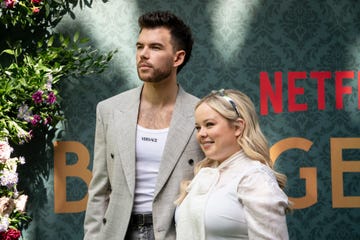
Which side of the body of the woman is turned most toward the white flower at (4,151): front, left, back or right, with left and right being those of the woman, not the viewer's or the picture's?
right

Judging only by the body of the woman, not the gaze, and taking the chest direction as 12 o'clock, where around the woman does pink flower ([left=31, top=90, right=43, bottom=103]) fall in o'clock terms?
The pink flower is roughly at 3 o'clock from the woman.

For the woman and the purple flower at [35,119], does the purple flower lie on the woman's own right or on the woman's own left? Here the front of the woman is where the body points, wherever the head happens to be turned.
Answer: on the woman's own right

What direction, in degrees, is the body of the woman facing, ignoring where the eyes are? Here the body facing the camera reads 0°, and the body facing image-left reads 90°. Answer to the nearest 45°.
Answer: approximately 45°

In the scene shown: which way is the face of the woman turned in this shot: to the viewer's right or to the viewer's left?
to the viewer's left

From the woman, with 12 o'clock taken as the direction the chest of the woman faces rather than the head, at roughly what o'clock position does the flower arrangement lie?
The flower arrangement is roughly at 3 o'clock from the woman.

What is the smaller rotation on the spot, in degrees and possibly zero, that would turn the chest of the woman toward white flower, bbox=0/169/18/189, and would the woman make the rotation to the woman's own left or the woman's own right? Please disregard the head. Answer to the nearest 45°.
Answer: approximately 90° to the woman's own right
